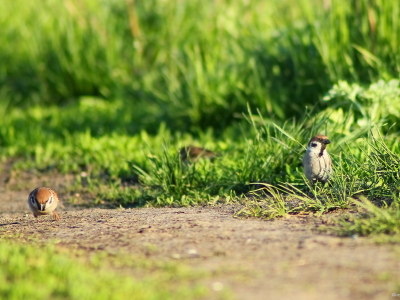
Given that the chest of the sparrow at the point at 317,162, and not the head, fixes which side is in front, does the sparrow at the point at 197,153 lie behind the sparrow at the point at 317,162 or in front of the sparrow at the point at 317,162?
behind

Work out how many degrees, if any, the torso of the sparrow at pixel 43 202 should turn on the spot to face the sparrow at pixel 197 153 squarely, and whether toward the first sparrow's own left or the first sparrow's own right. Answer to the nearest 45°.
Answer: approximately 135° to the first sparrow's own left

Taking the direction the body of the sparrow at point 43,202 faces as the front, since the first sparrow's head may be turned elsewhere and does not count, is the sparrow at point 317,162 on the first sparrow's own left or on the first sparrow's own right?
on the first sparrow's own left
